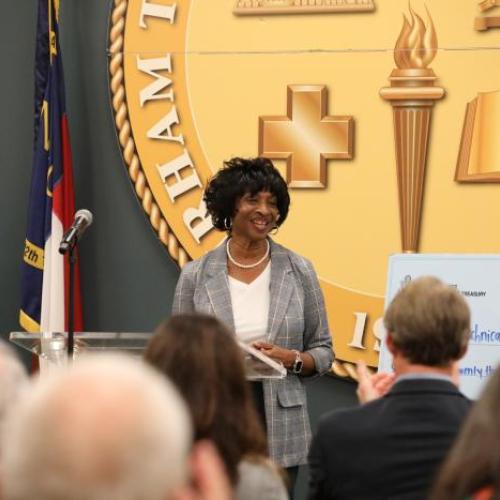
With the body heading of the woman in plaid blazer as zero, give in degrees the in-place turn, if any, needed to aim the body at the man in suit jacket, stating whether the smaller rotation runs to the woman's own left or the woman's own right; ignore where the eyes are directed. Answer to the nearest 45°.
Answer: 0° — they already face them

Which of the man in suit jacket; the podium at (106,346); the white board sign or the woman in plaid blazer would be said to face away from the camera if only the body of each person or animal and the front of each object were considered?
the man in suit jacket

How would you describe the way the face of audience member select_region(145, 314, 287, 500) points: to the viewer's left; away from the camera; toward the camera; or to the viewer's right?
away from the camera

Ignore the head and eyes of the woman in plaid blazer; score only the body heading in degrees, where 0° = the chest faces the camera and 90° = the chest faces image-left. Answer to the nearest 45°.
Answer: approximately 0°

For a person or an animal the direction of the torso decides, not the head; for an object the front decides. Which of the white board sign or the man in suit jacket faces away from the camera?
the man in suit jacket

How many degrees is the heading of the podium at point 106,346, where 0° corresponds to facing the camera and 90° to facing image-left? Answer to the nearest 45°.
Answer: approximately 0°

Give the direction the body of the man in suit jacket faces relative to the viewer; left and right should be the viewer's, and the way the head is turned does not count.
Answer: facing away from the viewer

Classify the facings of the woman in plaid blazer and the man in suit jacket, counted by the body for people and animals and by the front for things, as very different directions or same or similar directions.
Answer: very different directions

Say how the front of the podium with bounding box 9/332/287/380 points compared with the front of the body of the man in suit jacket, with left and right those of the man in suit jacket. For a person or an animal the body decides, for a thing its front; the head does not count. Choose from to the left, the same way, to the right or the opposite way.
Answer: the opposite way

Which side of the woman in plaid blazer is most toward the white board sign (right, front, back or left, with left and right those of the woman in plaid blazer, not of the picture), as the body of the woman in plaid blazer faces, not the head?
left

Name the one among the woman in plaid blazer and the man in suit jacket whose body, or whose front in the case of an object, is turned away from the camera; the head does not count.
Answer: the man in suit jacket

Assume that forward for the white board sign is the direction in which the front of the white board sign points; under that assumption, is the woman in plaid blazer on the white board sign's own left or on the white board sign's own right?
on the white board sign's own right

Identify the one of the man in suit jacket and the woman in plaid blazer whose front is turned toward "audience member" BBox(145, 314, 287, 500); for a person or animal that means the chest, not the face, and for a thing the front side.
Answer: the woman in plaid blazer

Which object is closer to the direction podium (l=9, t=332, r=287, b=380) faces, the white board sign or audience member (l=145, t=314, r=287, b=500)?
the audience member
